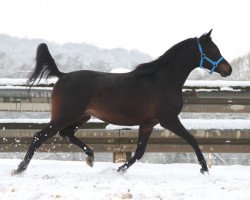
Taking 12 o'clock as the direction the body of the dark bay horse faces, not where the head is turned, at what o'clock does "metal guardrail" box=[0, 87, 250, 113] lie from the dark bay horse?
The metal guardrail is roughly at 10 o'clock from the dark bay horse.

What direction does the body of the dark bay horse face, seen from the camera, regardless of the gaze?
to the viewer's right

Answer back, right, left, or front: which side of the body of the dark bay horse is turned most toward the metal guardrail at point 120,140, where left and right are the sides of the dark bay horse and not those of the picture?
left
